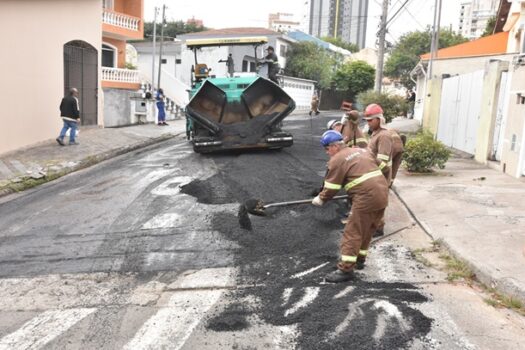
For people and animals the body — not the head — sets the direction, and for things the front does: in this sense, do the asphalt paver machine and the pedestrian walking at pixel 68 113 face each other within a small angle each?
no

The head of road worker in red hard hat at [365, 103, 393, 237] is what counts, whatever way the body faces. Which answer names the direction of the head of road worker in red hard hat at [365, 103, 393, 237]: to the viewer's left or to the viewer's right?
to the viewer's left

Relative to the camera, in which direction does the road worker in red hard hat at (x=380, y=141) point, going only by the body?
to the viewer's left

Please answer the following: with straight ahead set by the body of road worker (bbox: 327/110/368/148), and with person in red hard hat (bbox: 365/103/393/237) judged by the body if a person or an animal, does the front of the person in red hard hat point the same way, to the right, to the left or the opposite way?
the same way

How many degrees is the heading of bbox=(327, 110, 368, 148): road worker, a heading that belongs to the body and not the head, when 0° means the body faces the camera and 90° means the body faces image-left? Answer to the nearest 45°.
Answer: approximately 90°

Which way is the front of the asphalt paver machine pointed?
toward the camera

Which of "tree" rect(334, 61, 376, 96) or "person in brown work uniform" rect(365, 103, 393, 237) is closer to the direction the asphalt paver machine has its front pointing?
the person in brown work uniform

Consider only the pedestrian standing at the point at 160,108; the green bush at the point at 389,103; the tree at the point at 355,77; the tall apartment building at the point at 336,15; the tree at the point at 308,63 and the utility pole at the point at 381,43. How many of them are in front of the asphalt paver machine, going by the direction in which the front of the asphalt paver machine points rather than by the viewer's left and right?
0

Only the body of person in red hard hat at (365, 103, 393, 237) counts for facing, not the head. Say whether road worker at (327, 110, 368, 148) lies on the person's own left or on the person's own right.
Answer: on the person's own right

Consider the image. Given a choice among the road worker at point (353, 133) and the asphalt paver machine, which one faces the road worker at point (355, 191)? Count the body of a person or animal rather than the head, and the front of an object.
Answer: the asphalt paver machine

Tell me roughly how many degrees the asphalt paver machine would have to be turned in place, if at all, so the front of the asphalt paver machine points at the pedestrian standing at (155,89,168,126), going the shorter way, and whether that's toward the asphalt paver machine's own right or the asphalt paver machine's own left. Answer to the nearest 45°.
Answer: approximately 180°

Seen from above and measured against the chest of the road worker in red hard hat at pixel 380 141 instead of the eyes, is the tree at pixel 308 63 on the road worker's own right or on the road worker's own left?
on the road worker's own right

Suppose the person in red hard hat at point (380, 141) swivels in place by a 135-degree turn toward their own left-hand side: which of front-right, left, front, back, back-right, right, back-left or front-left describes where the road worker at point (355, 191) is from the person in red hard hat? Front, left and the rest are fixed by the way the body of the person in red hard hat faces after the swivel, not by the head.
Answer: front-right

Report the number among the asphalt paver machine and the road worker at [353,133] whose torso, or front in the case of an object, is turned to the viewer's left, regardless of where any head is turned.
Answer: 1

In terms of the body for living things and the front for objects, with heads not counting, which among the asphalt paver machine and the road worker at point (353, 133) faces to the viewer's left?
the road worker
